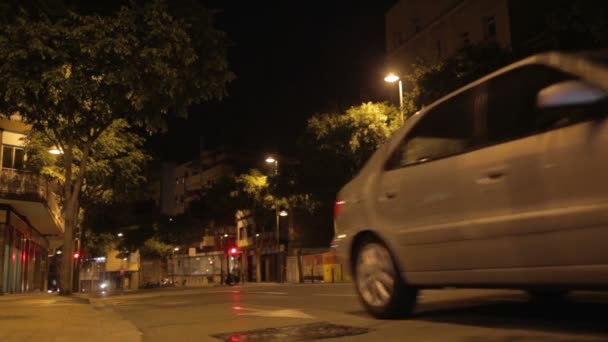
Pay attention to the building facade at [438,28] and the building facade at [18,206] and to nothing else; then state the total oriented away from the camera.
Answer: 0

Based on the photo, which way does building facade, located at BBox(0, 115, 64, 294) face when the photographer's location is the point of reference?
facing the viewer and to the right of the viewer

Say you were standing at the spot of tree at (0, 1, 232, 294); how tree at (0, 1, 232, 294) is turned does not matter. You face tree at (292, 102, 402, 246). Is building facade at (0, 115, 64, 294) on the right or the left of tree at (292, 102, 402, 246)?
left

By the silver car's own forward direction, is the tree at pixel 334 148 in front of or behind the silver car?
behind

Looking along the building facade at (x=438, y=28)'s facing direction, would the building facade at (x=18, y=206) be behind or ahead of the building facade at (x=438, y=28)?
ahead

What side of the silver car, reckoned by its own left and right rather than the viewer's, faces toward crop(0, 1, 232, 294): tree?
back

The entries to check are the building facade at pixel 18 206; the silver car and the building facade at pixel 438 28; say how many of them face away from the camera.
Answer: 0

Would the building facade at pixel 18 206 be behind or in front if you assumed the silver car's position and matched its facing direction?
behind

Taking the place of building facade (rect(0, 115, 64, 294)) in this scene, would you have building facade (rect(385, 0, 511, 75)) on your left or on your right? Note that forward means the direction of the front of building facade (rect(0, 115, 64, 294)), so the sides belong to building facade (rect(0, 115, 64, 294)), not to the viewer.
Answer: on your left

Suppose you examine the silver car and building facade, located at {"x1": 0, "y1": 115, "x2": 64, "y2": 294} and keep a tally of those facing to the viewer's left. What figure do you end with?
0

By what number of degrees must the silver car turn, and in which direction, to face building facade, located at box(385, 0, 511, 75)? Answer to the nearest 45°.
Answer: approximately 135° to its left

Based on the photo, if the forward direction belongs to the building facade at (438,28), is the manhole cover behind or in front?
in front
